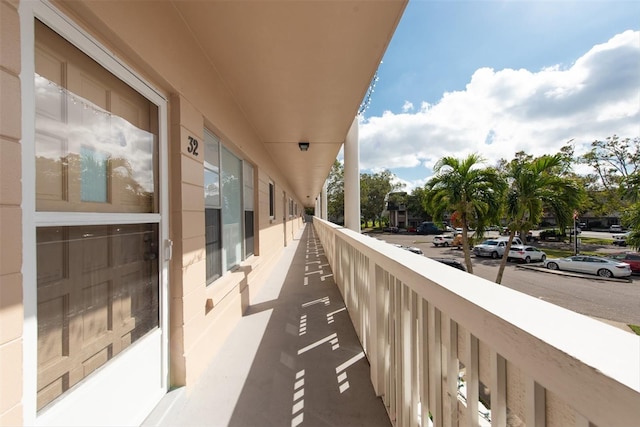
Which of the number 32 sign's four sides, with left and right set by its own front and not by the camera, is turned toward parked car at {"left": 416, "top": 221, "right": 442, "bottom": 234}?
left

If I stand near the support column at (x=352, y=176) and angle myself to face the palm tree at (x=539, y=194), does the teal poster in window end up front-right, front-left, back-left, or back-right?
back-right

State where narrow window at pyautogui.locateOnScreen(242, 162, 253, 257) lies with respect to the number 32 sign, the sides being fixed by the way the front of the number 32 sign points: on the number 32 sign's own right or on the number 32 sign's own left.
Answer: on the number 32 sign's own left

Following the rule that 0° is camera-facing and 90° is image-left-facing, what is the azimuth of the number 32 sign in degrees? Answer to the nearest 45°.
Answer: approximately 315°

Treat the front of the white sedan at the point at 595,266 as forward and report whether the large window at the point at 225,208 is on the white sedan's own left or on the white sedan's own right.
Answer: on the white sedan's own left

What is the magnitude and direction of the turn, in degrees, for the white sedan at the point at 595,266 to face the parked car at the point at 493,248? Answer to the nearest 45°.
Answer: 0° — it already faces it

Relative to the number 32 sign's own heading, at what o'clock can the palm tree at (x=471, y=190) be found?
The palm tree is roughly at 10 o'clock from the number 32 sign.

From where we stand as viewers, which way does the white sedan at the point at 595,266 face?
facing away from the viewer and to the left of the viewer
